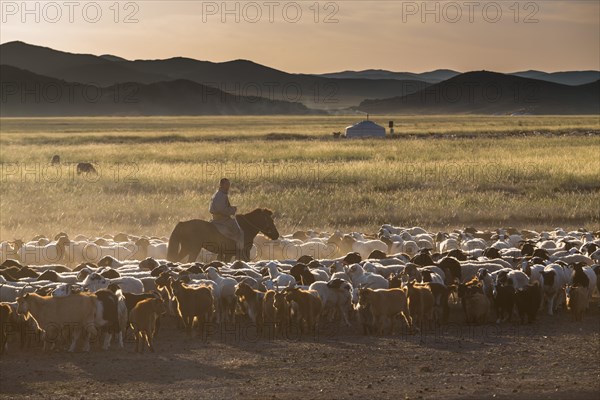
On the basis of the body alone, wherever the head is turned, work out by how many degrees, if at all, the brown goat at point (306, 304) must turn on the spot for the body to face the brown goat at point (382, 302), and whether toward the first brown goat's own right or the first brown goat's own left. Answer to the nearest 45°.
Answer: approximately 135° to the first brown goat's own left

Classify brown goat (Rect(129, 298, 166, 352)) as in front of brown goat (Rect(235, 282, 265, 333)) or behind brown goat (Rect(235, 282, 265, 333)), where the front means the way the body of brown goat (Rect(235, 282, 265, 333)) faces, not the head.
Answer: in front

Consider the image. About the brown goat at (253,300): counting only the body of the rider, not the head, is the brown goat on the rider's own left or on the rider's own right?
on the rider's own right

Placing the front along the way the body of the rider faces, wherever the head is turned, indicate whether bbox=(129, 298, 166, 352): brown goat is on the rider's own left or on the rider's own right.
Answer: on the rider's own right

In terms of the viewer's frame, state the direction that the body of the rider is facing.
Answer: to the viewer's right

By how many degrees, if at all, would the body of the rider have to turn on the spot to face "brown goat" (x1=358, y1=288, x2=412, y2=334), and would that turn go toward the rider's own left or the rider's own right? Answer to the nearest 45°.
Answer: approximately 45° to the rider's own right

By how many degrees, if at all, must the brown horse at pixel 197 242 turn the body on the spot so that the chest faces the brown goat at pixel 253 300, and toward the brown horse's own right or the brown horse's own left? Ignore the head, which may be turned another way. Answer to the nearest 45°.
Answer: approximately 90° to the brown horse's own right

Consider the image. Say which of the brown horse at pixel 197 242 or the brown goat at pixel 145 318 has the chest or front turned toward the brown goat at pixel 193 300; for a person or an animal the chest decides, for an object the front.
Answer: the brown goat at pixel 145 318

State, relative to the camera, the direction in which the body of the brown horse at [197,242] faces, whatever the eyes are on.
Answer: to the viewer's right

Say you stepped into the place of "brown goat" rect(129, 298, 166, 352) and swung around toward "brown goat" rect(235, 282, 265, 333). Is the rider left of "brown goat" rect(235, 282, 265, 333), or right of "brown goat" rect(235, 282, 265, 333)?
left
